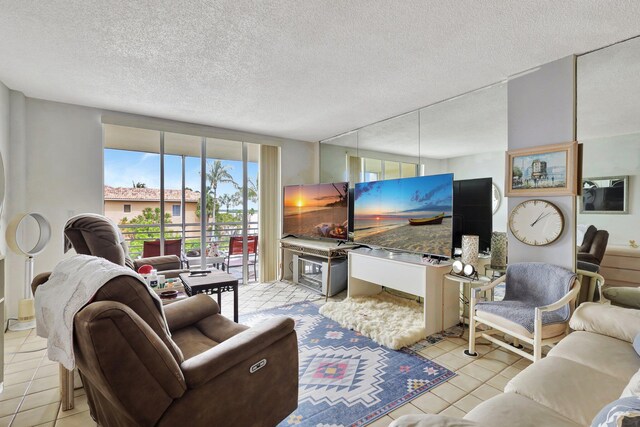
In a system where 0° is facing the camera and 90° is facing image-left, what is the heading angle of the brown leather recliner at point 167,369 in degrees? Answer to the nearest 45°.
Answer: approximately 225°

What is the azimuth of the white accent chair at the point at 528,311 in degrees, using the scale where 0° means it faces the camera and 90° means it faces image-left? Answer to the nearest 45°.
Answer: approximately 45°

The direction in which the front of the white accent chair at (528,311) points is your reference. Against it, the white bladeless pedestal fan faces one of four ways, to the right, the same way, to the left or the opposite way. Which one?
the opposite way

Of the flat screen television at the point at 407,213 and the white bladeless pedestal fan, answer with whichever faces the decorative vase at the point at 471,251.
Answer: the white bladeless pedestal fan
